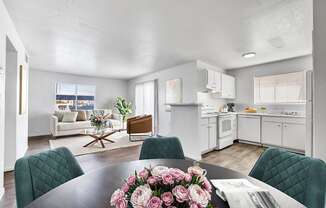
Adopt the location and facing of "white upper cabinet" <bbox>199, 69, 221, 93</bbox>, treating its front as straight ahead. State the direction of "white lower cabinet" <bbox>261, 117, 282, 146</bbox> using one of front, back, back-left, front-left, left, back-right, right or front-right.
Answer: front-left

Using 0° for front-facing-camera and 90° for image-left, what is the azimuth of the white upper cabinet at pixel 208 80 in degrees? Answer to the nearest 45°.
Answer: approximately 315°

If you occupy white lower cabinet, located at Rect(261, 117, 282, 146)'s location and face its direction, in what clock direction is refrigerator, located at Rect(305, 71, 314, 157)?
The refrigerator is roughly at 10 o'clock from the white lower cabinet.

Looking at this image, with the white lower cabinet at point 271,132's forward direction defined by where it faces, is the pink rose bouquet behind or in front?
in front

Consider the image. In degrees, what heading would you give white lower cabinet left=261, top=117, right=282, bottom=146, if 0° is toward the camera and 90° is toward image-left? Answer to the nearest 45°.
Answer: approximately 45°

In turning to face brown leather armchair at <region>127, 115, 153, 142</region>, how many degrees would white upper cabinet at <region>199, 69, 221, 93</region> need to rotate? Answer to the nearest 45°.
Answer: approximately 135° to its right

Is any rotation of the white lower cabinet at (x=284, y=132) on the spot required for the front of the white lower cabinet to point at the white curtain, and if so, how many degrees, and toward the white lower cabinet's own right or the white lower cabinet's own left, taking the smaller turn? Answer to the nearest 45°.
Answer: approximately 45° to the white lower cabinet's own right

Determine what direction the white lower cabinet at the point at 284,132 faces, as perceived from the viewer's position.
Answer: facing the viewer and to the left of the viewer
